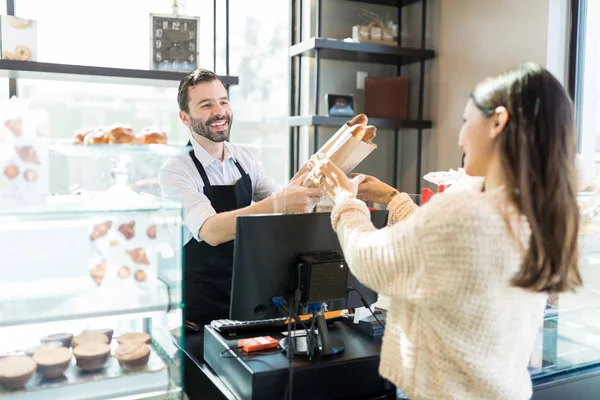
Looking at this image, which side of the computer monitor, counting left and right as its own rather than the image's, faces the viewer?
back

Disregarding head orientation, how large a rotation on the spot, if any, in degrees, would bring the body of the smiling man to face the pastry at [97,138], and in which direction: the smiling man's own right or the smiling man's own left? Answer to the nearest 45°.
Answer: approximately 180°

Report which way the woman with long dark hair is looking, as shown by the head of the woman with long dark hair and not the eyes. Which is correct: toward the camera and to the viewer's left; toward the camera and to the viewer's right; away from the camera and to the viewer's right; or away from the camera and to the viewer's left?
away from the camera and to the viewer's left

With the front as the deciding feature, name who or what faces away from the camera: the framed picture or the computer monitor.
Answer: the computer monitor

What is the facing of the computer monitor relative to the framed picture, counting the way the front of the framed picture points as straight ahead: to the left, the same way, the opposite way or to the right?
the opposite way

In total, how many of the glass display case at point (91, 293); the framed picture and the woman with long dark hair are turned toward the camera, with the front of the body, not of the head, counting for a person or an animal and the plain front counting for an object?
2

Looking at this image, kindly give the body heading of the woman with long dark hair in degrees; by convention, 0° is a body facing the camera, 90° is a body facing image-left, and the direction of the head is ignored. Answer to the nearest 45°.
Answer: approximately 135°
